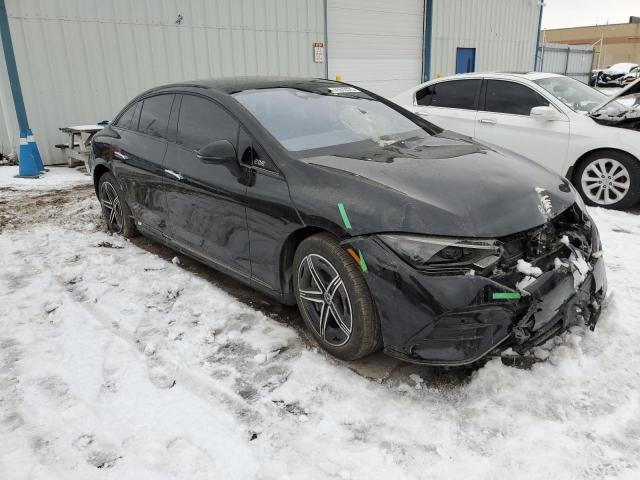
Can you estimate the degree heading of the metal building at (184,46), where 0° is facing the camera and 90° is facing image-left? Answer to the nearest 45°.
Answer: approximately 0°

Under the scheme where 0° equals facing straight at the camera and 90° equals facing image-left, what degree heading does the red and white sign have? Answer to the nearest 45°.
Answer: approximately 0°

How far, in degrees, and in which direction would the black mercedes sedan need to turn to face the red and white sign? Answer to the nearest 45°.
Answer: approximately 135° to its left

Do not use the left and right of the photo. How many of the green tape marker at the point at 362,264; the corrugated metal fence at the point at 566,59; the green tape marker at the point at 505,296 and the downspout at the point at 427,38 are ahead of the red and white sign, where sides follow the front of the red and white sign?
2

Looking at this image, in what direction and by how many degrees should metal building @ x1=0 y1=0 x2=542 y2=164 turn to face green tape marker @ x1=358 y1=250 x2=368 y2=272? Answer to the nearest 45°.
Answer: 0° — it already faces it

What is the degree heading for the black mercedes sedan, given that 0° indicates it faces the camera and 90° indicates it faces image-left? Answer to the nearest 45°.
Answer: approximately 315°

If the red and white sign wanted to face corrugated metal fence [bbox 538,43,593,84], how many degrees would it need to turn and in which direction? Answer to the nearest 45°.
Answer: approximately 135° to its left

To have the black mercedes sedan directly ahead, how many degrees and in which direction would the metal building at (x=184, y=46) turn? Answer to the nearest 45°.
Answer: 0° — it already faces it

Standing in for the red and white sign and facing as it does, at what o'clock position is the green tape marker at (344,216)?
The green tape marker is roughly at 12 o'clock from the red and white sign.
